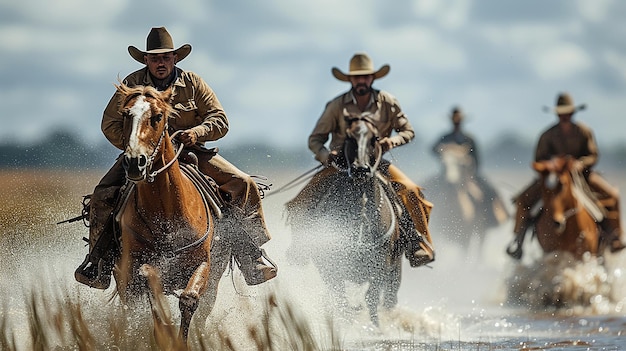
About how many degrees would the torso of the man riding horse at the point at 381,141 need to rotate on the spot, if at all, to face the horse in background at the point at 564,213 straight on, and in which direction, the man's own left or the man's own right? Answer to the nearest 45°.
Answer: approximately 135° to the man's own left

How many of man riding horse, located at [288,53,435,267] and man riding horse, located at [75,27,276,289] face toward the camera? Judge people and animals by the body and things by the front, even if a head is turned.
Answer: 2

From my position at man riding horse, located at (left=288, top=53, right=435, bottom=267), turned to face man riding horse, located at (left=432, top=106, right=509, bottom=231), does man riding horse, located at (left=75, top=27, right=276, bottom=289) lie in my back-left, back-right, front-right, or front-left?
back-left

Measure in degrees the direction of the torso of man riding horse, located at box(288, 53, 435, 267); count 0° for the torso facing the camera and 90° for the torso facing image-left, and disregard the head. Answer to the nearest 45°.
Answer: approximately 0°

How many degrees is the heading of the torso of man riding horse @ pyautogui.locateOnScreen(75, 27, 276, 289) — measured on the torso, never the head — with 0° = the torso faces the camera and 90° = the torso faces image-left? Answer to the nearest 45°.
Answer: approximately 0°
